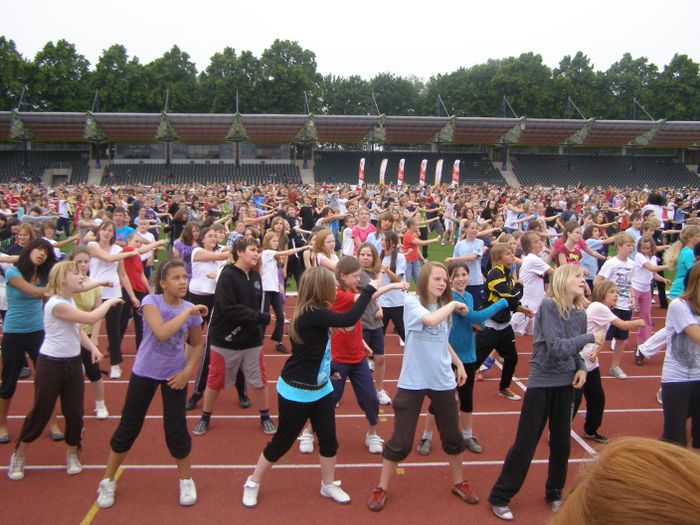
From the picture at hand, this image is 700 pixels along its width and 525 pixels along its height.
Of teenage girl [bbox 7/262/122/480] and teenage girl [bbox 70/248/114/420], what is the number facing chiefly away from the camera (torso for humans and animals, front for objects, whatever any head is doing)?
0

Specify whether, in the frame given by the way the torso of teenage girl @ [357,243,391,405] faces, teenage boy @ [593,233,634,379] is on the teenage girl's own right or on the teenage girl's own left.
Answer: on the teenage girl's own left

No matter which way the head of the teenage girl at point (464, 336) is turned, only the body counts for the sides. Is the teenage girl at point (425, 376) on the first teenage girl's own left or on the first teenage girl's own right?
on the first teenage girl's own right

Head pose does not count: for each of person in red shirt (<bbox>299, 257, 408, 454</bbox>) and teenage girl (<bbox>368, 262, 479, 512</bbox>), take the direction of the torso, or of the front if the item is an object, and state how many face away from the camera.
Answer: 0

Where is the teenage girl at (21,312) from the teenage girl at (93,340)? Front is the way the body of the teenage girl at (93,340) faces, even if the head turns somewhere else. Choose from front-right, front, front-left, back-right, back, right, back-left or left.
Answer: right

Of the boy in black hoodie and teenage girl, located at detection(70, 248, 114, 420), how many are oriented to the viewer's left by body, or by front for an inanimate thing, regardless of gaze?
0
